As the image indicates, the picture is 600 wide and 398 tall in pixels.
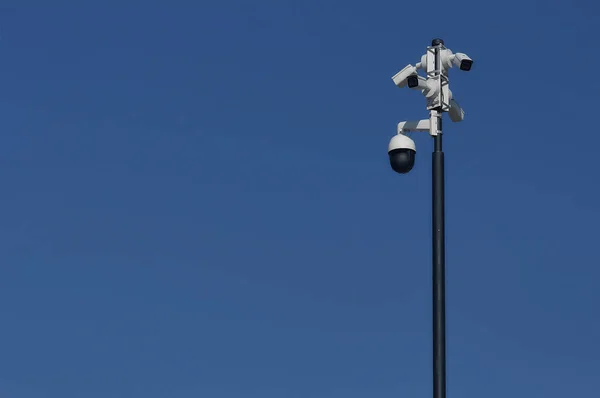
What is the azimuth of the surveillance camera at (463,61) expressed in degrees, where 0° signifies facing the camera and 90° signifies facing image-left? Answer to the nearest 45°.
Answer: approximately 315°

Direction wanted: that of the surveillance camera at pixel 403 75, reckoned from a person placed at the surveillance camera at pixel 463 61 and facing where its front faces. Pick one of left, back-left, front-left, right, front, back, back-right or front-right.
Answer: back-right
